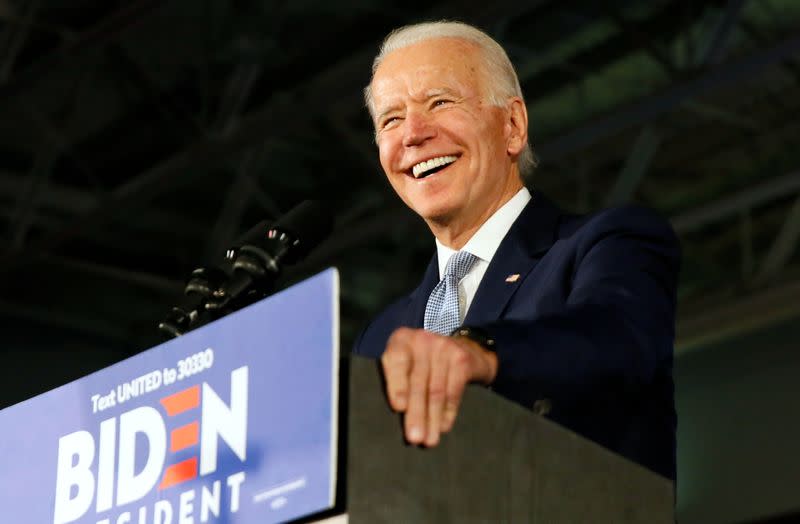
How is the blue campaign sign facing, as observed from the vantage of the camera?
facing the viewer and to the left of the viewer

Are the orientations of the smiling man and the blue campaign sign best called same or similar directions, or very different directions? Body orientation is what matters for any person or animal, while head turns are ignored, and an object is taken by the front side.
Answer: same or similar directions

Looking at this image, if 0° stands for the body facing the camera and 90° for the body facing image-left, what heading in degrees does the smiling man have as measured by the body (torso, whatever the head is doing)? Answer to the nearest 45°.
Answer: approximately 45°

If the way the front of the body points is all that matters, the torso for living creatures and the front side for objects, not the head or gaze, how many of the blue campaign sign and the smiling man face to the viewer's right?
0

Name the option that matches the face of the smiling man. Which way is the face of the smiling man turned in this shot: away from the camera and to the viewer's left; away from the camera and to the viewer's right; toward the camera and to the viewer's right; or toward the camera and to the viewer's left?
toward the camera and to the viewer's left
